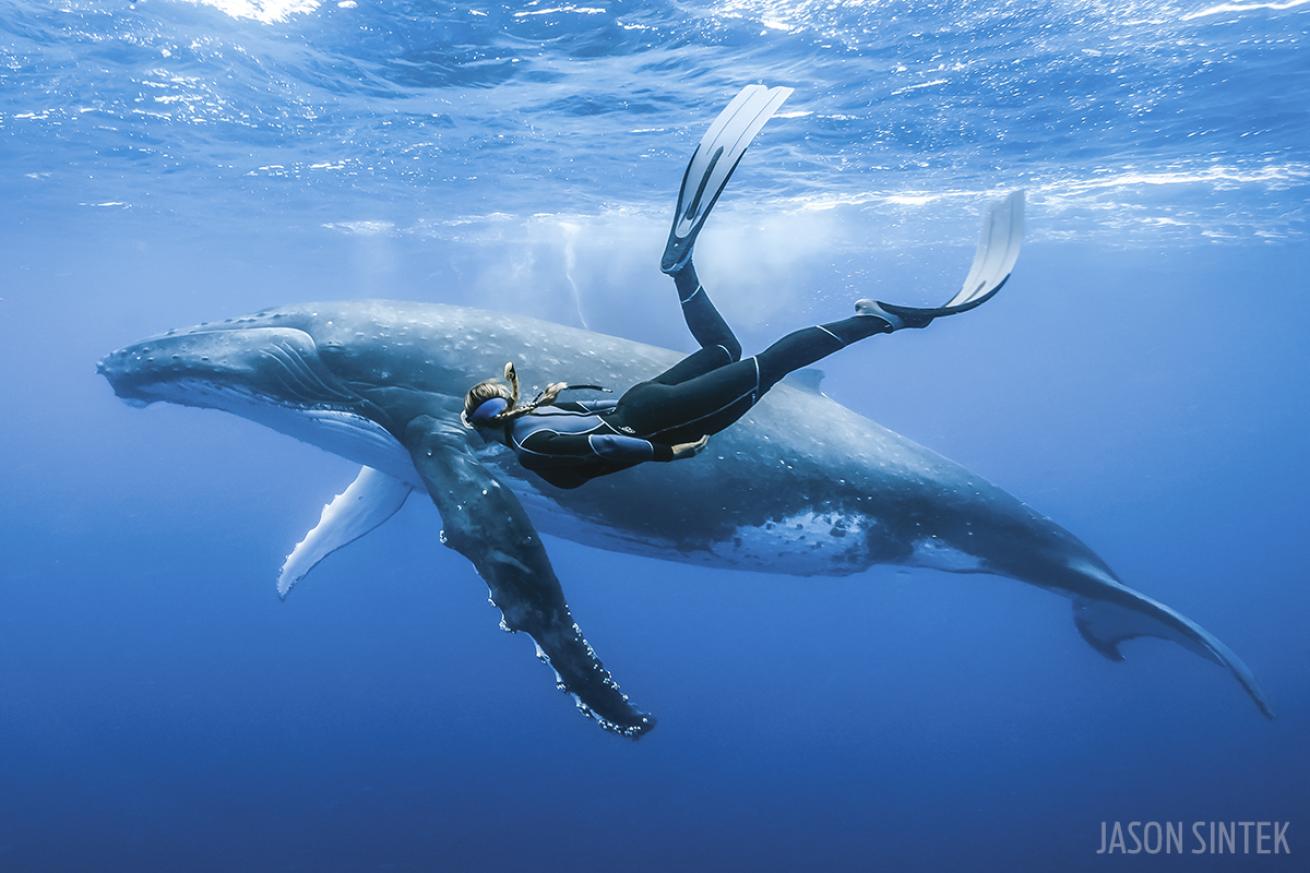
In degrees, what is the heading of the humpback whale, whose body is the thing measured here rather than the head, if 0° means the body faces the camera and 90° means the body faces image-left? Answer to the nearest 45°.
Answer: approximately 90°
